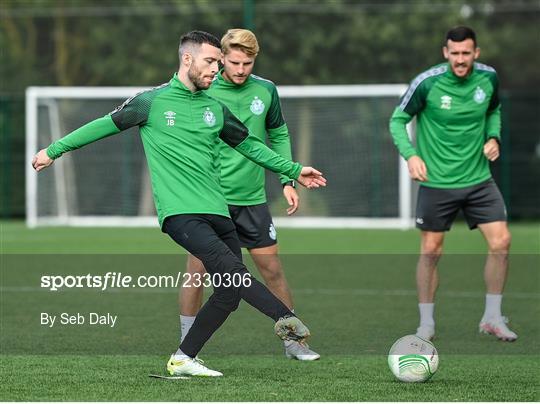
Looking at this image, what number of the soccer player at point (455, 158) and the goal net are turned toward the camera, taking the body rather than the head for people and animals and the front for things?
2

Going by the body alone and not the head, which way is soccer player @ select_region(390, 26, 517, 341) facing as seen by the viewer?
toward the camera

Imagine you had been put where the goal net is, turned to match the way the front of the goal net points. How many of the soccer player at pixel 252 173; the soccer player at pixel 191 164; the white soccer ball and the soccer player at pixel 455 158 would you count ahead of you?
4

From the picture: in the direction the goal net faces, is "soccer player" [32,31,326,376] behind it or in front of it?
in front

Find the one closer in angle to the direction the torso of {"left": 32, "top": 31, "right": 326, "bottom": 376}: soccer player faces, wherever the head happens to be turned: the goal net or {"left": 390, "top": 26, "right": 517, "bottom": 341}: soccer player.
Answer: the soccer player

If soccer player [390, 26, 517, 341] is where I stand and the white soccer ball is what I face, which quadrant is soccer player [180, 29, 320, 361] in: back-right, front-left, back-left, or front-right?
front-right

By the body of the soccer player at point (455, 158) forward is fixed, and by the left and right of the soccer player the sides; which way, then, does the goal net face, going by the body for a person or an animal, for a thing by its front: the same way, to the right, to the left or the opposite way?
the same way

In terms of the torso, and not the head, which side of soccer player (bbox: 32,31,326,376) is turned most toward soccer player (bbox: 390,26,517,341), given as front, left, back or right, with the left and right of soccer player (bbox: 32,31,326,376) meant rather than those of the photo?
left

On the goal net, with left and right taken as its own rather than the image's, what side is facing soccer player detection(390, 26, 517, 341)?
front

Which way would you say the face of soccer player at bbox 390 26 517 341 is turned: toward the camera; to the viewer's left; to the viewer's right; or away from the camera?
toward the camera

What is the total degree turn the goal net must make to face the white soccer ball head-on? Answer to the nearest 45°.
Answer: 0° — it already faces it

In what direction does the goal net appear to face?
toward the camera

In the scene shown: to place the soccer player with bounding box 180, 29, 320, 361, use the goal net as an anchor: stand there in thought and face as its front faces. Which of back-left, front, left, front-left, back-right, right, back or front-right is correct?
front

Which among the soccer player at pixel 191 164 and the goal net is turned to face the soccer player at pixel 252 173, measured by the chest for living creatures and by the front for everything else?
the goal net
